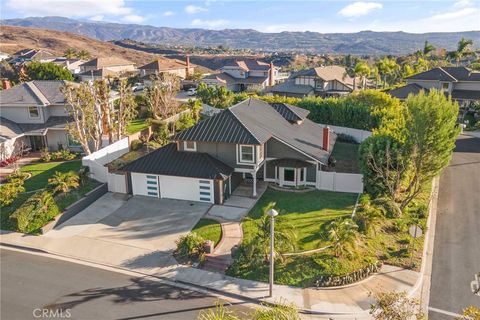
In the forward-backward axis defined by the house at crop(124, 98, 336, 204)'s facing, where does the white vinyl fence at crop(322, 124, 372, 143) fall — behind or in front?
behind

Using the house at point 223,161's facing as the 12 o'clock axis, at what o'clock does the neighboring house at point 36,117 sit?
The neighboring house is roughly at 4 o'clock from the house.

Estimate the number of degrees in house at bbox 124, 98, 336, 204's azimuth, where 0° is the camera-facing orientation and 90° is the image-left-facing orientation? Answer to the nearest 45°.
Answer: approximately 0°

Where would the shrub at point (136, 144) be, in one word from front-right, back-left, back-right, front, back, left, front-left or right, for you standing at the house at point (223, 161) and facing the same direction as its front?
back-right

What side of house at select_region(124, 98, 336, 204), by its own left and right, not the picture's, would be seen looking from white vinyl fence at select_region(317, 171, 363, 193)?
left

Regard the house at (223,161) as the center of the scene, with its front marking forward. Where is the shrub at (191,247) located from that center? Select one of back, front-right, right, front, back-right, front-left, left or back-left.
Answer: front

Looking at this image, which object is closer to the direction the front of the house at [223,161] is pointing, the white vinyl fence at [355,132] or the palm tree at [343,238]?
the palm tree

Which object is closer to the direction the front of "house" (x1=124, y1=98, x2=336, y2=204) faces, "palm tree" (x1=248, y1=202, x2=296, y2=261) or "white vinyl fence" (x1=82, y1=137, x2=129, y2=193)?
the palm tree

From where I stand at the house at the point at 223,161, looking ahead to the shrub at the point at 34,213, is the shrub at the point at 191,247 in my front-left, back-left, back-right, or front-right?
front-left

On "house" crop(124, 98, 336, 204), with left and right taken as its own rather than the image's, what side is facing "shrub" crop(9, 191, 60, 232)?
right

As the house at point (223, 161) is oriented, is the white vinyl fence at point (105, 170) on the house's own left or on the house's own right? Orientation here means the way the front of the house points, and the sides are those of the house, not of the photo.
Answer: on the house's own right

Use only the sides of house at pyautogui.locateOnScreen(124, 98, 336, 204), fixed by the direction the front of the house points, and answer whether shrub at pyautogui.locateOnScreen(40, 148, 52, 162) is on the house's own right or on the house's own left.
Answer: on the house's own right

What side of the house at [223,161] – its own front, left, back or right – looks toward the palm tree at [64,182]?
right
